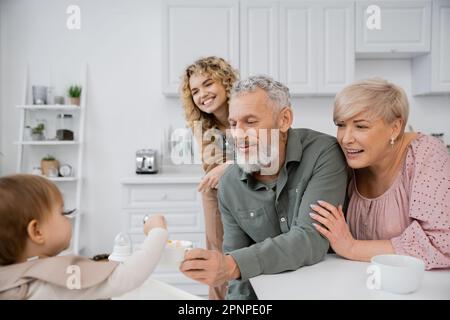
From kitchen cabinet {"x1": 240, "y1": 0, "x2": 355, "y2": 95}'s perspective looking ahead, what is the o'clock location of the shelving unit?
The shelving unit is roughly at 3 o'clock from the kitchen cabinet.

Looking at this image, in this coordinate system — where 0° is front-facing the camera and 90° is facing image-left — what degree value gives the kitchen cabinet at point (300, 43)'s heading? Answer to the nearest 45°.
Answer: approximately 0°

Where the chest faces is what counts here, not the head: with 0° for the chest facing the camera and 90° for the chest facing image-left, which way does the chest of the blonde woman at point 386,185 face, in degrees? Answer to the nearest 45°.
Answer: approximately 45°

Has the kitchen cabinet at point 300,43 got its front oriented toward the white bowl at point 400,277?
yes

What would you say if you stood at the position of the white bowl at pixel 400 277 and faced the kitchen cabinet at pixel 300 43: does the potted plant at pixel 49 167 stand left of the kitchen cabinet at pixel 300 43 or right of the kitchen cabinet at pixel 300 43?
left

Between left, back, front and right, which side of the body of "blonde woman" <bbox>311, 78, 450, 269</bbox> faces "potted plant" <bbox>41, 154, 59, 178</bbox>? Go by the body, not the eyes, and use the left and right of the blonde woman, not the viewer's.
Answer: right

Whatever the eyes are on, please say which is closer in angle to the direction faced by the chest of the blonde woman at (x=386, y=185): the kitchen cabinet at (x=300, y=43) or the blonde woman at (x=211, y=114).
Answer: the blonde woman

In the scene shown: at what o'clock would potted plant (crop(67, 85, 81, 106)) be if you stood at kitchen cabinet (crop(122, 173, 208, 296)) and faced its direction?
The potted plant is roughly at 4 o'clock from the kitchen cabinet.

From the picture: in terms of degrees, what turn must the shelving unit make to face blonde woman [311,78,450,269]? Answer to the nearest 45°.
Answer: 0° — it already faces them
